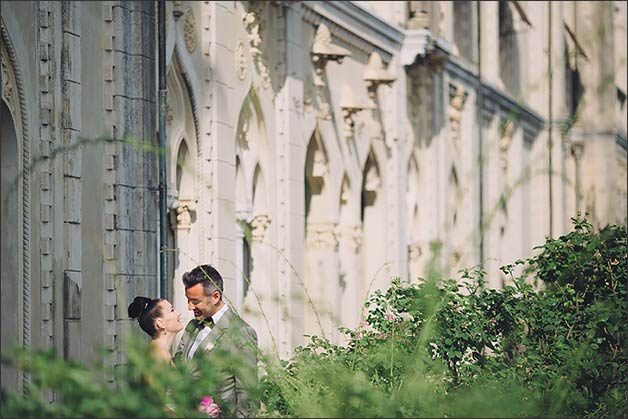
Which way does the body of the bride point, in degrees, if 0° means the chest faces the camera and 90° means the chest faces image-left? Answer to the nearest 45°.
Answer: approximately 270°

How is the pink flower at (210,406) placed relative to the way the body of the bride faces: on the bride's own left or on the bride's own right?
on the bride's own right

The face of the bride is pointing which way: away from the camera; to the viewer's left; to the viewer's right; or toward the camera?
to the viewer's right

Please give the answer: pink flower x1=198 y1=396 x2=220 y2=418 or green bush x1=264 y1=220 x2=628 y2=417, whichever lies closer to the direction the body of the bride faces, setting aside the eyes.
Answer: the green bush

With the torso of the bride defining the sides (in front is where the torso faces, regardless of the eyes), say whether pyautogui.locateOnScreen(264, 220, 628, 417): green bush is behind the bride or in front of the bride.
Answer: in front
